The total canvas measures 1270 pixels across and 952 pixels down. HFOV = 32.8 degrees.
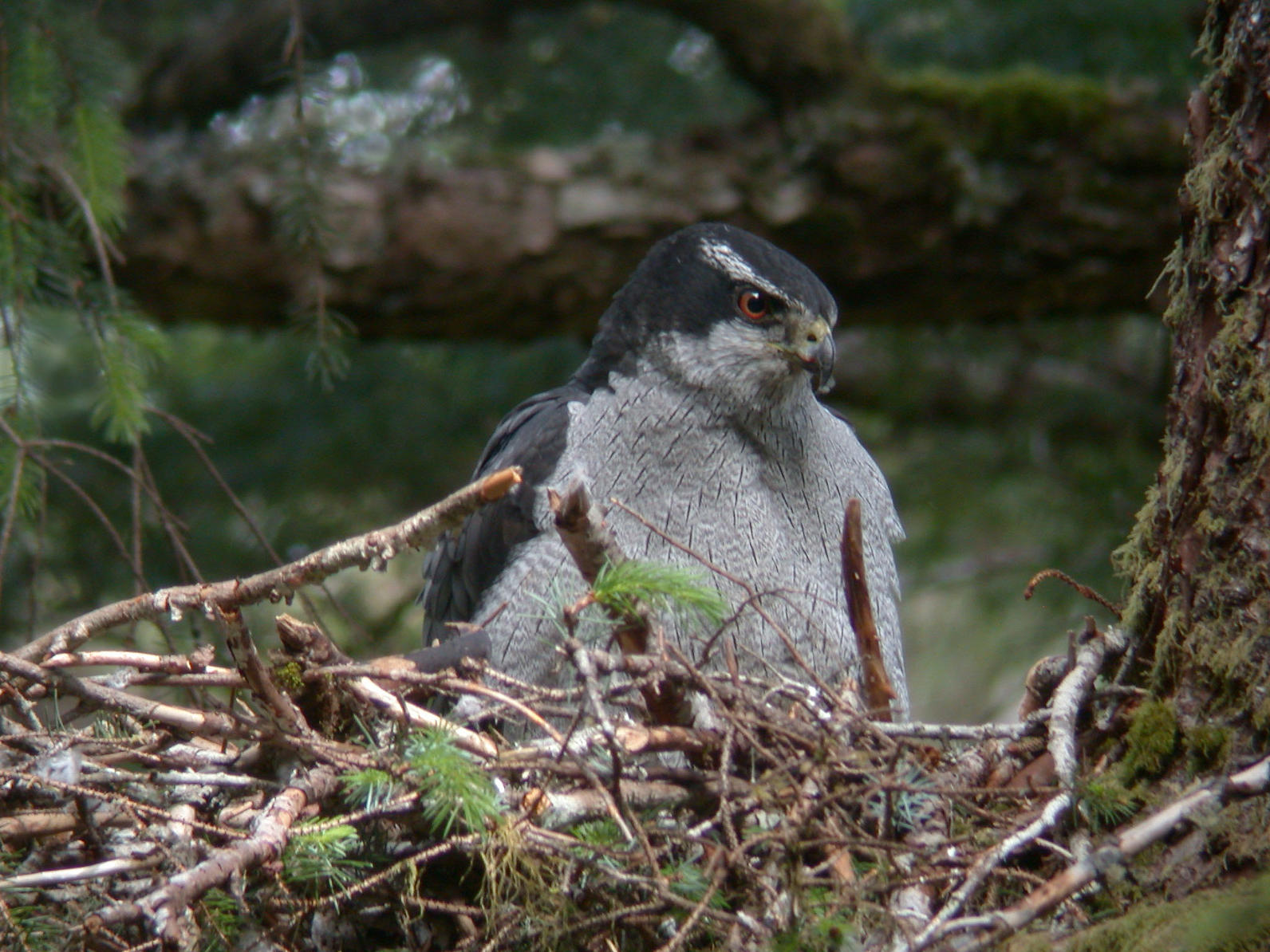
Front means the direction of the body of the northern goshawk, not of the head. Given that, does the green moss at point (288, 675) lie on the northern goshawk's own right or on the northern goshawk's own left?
on the northern goshawk's own right

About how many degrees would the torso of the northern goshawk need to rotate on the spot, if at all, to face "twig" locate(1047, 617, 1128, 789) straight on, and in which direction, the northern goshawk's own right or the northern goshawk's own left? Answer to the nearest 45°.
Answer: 0° — it already faces it

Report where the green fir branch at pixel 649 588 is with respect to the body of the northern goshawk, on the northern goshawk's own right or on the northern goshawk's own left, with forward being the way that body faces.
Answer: on the northern goshawk's own right

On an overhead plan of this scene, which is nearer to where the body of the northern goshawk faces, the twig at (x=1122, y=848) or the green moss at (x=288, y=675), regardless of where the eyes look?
the twig

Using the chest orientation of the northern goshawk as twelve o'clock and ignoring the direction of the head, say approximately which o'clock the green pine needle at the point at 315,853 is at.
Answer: The green pine needle is roughly at 2 o'clock from the northern goshawk.

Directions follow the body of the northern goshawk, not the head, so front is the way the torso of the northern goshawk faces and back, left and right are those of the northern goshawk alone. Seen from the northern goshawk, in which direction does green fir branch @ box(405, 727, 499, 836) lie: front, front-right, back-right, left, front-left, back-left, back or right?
front-right

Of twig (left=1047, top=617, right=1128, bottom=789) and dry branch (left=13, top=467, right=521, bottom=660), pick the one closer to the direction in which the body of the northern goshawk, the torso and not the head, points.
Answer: the twig

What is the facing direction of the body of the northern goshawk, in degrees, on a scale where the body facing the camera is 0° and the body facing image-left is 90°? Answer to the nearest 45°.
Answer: approximately 315°
